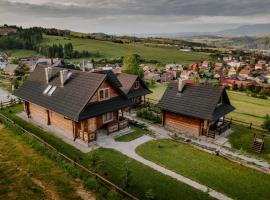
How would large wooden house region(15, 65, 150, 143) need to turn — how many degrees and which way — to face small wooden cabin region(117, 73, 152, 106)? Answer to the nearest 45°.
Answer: approximately 90° to its left

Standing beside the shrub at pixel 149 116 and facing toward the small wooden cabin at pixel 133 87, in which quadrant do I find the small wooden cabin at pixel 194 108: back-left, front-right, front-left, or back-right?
back-right

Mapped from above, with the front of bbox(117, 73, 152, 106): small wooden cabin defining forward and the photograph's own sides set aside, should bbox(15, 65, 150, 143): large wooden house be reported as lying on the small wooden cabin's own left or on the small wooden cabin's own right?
on the small wooden cabin's own right

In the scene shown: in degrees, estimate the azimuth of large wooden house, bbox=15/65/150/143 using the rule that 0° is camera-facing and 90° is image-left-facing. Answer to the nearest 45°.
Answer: approximately 315°

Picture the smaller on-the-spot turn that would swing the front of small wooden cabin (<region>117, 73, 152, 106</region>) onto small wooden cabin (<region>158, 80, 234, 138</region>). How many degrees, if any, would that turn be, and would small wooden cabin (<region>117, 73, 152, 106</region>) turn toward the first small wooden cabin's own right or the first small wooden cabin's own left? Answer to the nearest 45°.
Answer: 0° — it already faces it
